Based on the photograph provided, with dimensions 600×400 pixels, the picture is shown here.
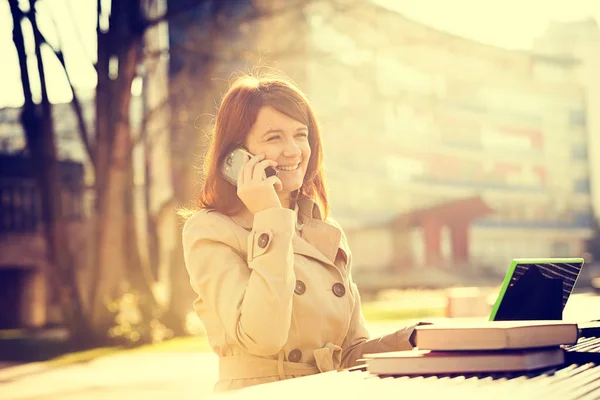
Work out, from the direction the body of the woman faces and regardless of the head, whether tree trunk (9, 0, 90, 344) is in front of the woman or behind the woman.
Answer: behind

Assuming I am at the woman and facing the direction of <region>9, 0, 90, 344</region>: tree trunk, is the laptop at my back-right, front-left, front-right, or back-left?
back-right

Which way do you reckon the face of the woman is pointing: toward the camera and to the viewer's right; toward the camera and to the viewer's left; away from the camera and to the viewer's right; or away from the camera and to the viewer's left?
toward the camera and to the viewer's right

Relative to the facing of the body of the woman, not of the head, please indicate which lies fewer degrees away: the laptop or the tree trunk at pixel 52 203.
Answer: the laptop

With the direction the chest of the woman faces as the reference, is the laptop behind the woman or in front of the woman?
in front

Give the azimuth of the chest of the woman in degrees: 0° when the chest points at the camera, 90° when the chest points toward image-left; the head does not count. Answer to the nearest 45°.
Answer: approximately 315°
